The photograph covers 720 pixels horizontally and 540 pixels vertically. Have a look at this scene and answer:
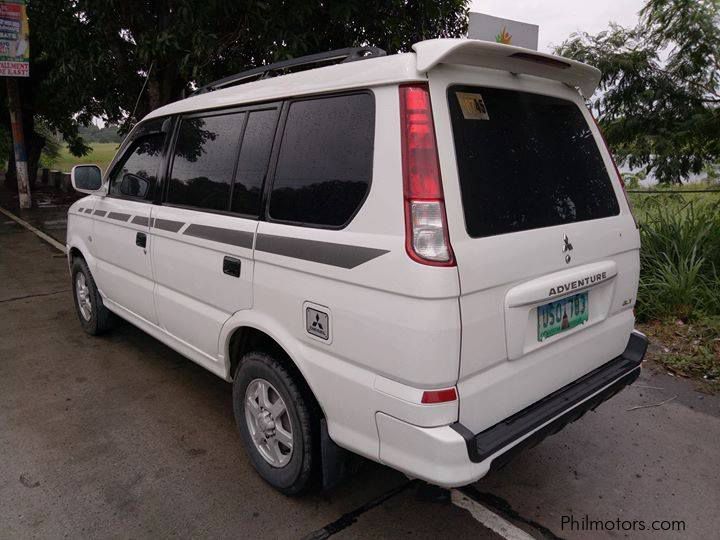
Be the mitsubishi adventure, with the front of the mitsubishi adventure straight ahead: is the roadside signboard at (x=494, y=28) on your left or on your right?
on your right

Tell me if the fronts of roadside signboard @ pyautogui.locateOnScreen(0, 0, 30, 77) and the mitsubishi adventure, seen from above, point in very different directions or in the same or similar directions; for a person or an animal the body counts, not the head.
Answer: very different directions

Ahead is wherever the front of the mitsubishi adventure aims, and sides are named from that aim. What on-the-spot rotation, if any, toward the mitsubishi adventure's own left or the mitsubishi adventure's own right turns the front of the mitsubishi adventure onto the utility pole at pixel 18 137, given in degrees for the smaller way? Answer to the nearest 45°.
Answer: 0° — it already faces it

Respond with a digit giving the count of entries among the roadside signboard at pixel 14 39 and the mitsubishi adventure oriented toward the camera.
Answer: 1

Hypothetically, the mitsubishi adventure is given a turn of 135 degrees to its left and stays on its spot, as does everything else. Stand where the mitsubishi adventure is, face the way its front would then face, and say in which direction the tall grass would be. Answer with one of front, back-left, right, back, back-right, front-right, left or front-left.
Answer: back-left

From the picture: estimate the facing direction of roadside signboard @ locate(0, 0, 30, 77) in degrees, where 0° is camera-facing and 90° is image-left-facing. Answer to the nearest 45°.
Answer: approximately 0°

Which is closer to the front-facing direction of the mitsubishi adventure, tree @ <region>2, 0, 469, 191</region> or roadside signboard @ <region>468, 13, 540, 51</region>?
the tree

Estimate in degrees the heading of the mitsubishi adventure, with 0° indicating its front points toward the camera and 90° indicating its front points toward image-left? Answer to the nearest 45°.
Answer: approximately 135°
